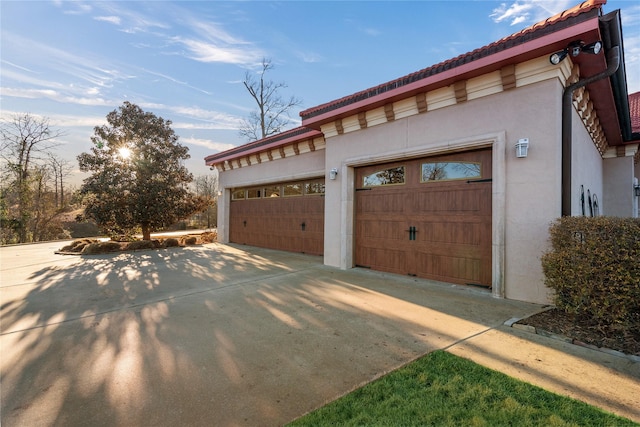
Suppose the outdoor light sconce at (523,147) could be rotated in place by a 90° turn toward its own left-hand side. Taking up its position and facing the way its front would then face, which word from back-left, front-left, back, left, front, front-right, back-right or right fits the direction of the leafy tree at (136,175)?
back-right

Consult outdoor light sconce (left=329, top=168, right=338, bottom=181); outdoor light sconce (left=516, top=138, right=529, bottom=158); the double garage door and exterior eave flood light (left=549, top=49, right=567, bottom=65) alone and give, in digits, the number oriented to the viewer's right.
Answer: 0

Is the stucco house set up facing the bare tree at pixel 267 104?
no

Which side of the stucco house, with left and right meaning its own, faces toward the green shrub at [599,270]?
left

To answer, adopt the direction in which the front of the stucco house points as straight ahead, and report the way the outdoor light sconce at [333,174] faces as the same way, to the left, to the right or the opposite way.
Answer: the same way

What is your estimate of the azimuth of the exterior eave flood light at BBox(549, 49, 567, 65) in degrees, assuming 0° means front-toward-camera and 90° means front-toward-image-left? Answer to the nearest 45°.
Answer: approximately 45°

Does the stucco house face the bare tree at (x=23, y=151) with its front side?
no

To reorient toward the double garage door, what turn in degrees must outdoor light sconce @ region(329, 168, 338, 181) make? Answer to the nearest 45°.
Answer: approximately 90° to its right

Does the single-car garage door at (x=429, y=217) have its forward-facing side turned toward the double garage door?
no

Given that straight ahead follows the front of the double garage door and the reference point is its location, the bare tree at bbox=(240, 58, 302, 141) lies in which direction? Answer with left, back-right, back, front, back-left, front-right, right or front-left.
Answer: back-right

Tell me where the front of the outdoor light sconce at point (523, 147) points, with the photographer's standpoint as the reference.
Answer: facing the viewer and to the left of the viewer

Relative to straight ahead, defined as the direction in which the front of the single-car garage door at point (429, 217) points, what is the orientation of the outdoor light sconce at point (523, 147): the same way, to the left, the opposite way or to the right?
the same way

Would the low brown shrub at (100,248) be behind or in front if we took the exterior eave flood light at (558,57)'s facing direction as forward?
in front

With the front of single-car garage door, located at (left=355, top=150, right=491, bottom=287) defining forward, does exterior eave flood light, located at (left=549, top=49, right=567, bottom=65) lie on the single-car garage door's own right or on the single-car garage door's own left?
on the single-car garage door's own left

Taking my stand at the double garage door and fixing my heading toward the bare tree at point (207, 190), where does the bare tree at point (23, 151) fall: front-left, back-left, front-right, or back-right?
front-left
